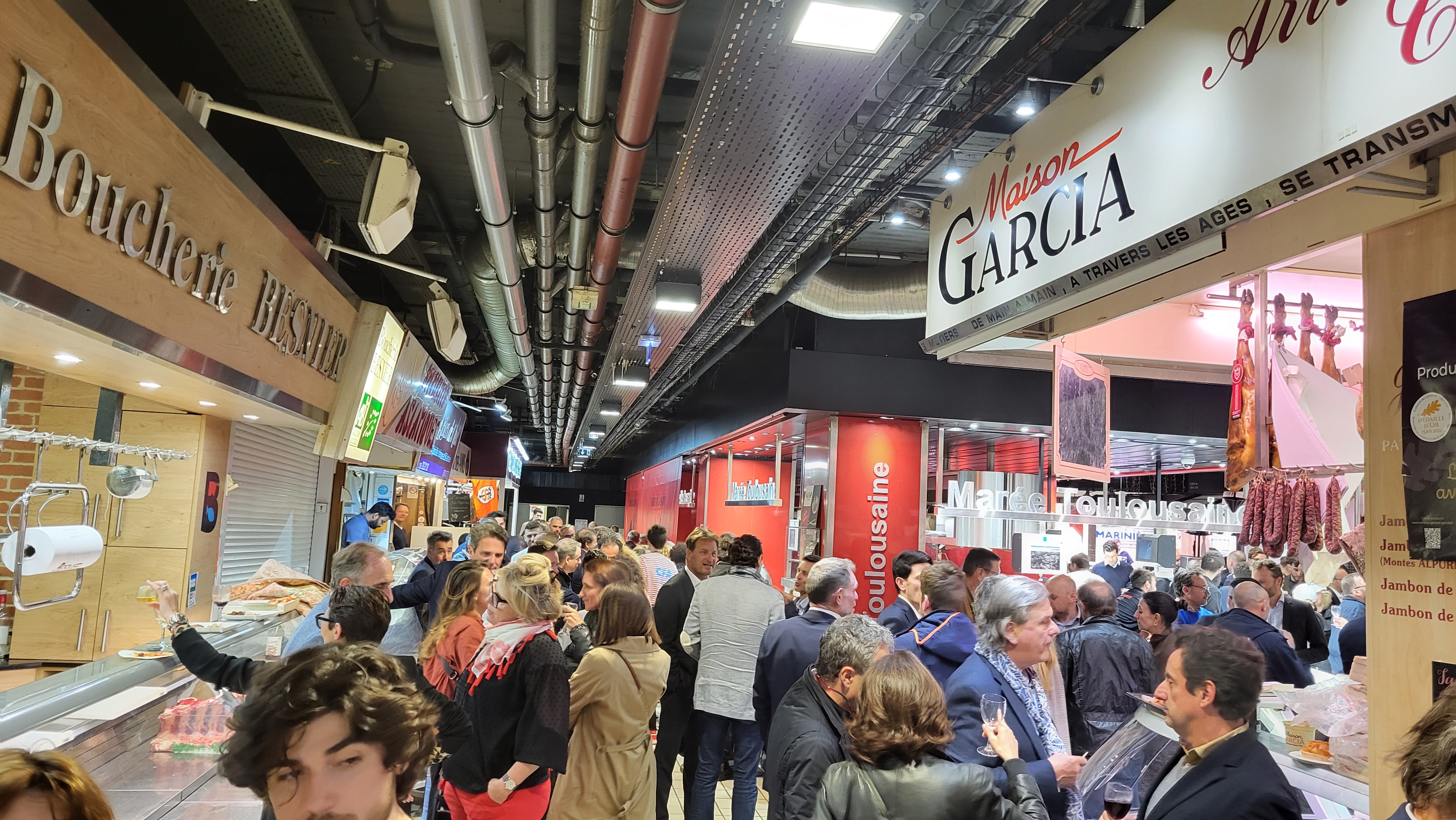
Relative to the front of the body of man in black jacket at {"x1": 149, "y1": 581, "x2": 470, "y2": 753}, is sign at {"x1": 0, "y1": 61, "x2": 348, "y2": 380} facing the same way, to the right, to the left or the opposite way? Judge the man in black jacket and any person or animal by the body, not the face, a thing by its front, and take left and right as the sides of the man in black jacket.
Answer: the opposite way

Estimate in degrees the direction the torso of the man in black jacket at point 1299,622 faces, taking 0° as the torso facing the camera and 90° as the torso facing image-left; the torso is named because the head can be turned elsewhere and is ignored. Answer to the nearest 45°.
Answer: approximately 45°

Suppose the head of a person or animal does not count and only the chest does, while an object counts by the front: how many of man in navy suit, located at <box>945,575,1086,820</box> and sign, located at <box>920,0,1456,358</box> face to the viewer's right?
1

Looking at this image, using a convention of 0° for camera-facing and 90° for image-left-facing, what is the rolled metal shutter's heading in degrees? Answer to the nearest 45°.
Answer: approximately 315°

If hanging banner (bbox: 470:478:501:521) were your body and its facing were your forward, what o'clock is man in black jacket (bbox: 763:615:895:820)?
The man in black jacket is roughly at 12 o'clock from the hanging banner.

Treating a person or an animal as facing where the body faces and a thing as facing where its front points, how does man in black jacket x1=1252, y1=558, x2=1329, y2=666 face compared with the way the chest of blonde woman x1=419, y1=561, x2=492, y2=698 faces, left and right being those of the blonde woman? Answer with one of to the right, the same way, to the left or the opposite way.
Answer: the opposite way

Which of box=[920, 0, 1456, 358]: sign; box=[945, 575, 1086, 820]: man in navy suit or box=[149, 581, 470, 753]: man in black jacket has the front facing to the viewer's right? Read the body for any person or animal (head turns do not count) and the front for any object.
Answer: the man in navy suit

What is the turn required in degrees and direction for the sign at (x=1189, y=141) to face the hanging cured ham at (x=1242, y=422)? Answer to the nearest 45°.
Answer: approximately 135° to its right

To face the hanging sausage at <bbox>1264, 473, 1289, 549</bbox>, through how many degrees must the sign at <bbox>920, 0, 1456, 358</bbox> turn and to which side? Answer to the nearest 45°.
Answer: approximately 135° to its right

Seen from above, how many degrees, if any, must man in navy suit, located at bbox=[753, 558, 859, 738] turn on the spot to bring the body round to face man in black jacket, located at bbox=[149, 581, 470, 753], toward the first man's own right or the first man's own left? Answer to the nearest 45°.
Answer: approximately 180°

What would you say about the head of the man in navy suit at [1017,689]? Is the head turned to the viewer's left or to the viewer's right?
to the viewer's right

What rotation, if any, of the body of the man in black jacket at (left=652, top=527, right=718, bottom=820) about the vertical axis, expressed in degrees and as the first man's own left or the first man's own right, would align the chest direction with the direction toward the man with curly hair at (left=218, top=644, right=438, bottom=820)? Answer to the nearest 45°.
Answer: approximately 45° to the first man's own right
